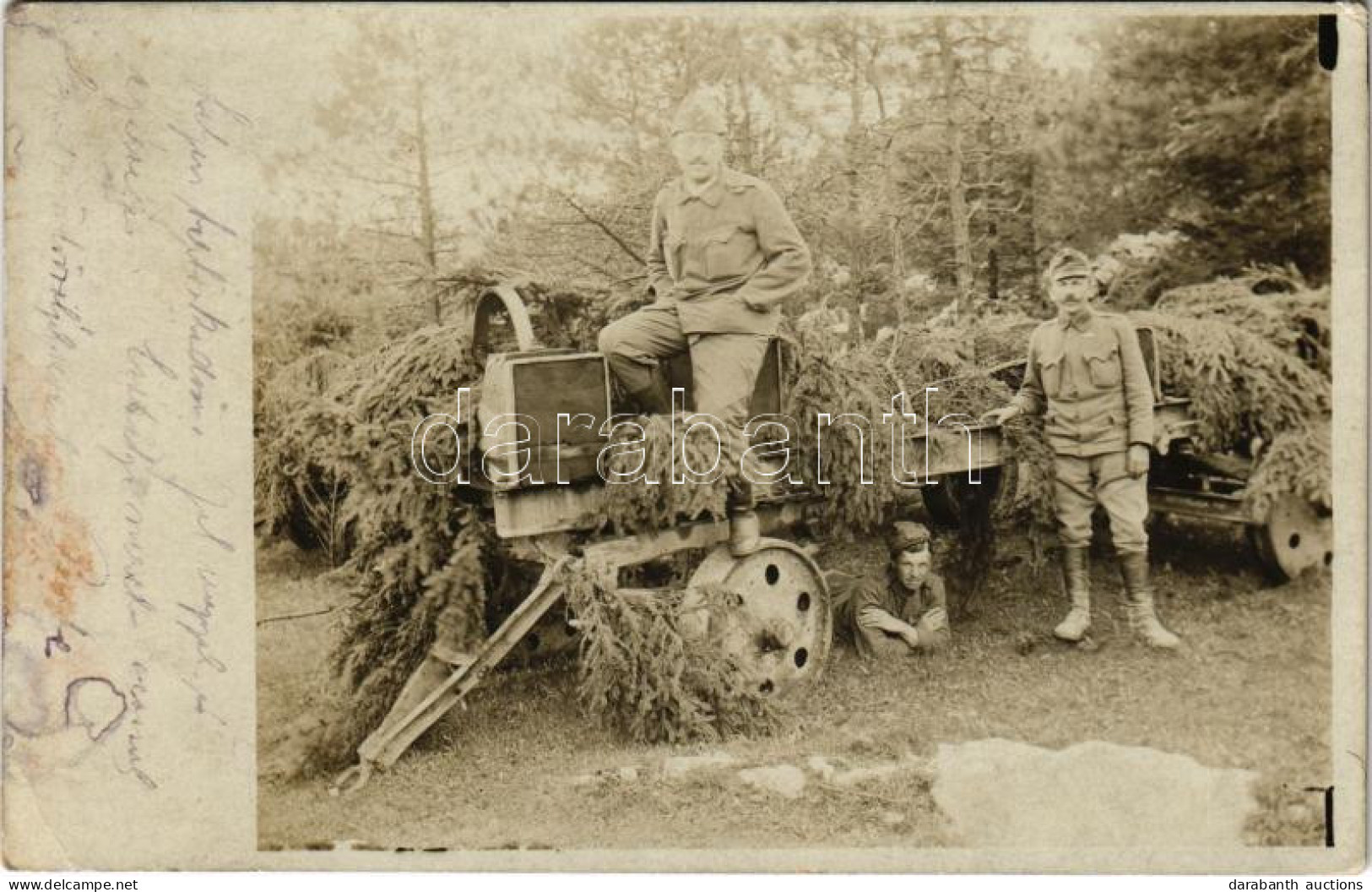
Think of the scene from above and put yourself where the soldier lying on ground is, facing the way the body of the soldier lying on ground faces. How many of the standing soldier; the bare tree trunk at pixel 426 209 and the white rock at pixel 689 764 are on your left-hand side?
1

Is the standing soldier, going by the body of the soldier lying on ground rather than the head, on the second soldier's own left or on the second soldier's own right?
on the second soldier's own left

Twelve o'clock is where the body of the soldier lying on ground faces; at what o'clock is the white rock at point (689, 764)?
The white rock is roughly at 2 o'clock from the soldier lying on ground.

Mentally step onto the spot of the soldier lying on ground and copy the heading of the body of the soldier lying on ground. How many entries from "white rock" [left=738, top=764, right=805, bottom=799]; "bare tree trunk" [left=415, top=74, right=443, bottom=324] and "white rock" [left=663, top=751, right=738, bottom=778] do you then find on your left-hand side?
0

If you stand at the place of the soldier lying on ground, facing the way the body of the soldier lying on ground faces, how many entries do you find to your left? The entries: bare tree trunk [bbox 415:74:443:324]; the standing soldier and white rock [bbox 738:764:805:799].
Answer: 1

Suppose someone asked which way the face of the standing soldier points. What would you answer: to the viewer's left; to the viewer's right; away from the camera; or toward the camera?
toward the camera

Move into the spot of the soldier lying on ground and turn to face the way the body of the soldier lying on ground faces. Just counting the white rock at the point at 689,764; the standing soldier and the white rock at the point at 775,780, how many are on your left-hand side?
1

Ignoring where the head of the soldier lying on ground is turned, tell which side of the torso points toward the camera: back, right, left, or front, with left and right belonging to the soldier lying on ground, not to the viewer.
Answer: front

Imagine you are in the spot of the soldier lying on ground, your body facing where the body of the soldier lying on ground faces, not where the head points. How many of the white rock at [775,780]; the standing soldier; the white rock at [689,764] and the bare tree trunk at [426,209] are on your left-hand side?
1
